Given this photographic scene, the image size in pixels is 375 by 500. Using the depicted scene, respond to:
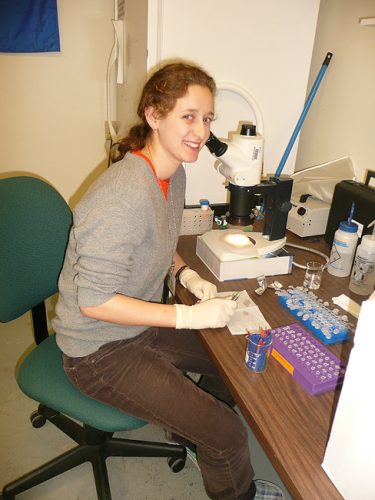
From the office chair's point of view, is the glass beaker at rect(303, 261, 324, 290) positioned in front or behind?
in front

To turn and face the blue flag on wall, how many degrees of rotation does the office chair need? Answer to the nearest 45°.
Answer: approximately 135° to its left

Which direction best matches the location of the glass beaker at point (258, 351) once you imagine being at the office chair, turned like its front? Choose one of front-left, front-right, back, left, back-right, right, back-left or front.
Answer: front

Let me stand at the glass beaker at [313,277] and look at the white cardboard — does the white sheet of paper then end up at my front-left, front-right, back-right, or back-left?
front-right

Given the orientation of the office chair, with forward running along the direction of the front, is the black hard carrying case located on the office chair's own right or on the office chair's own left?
on the office chair's own left

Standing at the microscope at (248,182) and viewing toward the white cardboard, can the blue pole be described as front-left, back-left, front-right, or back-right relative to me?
back-left

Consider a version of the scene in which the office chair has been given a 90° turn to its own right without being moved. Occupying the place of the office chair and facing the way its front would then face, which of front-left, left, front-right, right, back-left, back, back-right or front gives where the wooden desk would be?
left

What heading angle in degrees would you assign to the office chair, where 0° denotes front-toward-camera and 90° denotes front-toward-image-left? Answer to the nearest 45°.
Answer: approximately 315°

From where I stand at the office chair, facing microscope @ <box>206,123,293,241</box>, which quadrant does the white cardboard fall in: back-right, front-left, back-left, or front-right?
front-right

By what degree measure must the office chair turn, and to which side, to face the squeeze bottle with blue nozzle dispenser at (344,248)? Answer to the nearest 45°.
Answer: approximately 45° to its left

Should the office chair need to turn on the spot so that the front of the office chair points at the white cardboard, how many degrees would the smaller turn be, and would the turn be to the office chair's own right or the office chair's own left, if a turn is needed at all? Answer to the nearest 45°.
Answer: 0° — it already faces it

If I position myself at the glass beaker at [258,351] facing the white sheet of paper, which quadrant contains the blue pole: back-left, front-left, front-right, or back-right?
front-right

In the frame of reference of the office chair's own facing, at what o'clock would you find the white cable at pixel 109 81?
The white cable is roughly at 8 o'clock from the office chair.

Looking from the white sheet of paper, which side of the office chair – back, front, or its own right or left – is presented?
front
